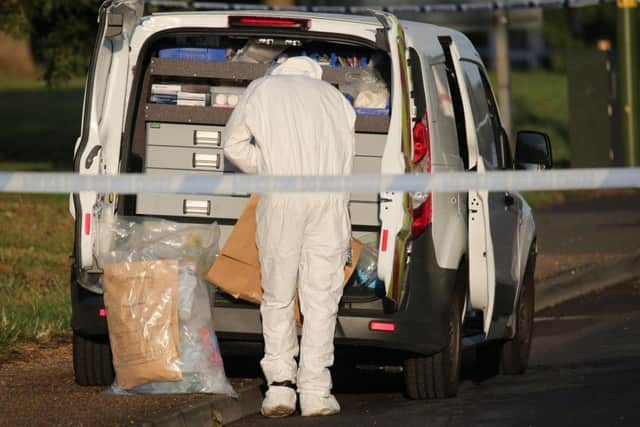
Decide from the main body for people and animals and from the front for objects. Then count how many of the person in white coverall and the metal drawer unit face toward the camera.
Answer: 1

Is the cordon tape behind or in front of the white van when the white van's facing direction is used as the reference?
behind

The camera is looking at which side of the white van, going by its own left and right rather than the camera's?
back

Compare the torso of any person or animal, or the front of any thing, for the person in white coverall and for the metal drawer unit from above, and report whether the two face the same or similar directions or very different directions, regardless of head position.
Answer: very different directions

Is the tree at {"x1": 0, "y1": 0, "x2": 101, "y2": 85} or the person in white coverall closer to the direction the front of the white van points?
the tree

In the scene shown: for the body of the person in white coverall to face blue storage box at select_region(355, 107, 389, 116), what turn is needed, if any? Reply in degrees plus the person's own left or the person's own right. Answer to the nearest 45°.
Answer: approximately 45° to the person's own right

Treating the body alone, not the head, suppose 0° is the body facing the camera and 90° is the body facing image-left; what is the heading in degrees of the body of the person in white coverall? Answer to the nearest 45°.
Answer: approximately 180°

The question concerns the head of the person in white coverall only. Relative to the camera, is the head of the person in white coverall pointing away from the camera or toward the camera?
away from the camera

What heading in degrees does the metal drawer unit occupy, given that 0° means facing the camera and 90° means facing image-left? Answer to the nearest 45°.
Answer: approximately 0°

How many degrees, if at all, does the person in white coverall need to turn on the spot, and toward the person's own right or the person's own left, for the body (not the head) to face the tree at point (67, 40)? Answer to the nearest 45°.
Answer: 0° — they already face it
